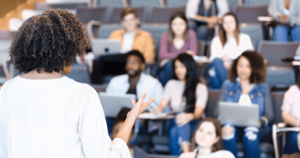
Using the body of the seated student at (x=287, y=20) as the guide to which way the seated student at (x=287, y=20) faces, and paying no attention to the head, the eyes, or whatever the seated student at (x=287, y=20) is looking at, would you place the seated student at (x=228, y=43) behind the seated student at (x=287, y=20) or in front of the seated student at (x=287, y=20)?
in front

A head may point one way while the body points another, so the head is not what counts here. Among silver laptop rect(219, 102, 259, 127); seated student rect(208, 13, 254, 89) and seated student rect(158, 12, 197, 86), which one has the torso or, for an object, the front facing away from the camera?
the silver laptop

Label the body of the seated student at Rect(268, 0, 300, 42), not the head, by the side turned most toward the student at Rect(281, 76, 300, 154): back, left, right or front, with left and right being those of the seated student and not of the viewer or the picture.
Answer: front

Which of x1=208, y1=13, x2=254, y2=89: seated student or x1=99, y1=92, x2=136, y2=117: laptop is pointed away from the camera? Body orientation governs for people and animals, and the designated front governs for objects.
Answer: the laptop

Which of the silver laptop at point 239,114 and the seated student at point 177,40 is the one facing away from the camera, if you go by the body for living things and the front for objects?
the silver laptop

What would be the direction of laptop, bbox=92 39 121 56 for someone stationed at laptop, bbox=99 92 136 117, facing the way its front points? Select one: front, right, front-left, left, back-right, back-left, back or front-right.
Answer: front

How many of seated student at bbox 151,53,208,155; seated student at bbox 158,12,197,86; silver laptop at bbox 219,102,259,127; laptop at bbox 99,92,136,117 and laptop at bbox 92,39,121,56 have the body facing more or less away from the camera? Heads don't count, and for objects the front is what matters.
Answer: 3

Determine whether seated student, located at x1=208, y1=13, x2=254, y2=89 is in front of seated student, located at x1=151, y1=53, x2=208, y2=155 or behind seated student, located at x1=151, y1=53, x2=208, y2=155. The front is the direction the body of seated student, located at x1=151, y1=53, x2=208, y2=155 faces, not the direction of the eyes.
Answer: behind

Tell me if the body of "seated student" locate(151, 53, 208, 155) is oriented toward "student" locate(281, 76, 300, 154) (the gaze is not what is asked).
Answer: no

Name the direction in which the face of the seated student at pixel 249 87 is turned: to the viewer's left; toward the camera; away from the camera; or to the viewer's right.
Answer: toward the camera

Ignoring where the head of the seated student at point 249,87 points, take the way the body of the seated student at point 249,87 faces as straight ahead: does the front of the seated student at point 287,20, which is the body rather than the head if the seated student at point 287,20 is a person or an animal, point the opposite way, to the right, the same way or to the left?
the same way

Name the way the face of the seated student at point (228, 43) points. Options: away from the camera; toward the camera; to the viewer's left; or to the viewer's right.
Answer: toward the camera

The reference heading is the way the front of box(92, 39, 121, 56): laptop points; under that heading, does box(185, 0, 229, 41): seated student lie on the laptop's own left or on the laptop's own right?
on the laptop's own right

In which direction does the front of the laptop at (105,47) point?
away from the camera

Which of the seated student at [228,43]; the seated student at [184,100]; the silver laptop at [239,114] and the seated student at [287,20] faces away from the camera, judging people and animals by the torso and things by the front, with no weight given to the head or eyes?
the silver laptop

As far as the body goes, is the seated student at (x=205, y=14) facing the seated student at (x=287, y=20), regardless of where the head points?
no

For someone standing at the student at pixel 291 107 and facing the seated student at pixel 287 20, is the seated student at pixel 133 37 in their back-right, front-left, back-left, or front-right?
front-left

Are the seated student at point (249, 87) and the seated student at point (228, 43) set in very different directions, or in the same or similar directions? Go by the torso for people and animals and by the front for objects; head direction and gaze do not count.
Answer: same or similar directions

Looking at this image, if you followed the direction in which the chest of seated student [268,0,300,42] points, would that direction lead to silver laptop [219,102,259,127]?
yes

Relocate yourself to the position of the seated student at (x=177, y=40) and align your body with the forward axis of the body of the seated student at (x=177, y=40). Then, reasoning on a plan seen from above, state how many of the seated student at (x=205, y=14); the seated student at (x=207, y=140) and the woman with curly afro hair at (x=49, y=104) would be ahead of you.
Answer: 2

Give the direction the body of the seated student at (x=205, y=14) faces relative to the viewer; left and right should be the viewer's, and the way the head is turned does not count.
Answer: facing the viewer

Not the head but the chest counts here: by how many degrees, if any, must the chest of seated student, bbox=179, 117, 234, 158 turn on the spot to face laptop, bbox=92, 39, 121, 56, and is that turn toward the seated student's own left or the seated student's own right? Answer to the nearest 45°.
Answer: approximately 90° to the seated student's own right

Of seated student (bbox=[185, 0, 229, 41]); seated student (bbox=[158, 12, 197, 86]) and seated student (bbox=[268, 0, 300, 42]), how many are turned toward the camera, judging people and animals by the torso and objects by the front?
3

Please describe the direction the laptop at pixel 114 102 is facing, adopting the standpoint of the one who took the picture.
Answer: facing away from the viewer
